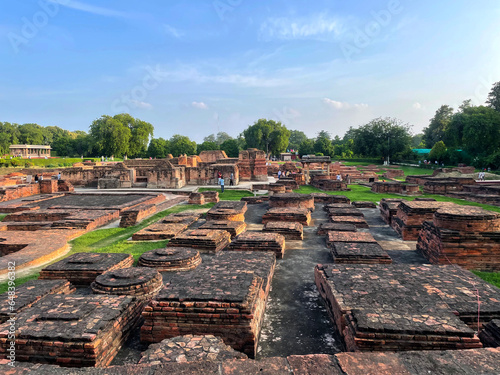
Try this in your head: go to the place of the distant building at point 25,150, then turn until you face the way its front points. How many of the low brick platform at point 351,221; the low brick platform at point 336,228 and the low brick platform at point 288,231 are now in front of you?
3

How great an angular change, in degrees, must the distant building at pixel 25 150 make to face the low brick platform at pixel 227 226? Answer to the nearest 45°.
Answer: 0° — it already faces it

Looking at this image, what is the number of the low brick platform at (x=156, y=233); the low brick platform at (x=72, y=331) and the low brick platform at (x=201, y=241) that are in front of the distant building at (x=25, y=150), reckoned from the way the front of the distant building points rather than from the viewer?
3

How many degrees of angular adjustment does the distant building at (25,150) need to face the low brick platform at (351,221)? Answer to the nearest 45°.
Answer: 0° — it already faces it

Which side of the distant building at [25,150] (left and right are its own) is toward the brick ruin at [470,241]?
front

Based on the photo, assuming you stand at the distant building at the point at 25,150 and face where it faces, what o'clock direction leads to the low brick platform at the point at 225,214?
The low brick platform is roughly at 12 o'clock from the distant building.

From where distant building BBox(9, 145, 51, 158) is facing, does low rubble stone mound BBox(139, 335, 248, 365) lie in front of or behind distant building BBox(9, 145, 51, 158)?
in front

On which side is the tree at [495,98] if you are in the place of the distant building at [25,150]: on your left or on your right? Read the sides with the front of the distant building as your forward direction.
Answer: on your left

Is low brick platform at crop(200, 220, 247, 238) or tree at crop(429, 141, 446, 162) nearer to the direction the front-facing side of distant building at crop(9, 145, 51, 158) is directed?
the low brick platform

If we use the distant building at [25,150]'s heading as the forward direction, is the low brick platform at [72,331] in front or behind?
in front

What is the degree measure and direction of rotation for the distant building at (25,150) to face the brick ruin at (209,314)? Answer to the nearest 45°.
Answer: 0° — it already faces it

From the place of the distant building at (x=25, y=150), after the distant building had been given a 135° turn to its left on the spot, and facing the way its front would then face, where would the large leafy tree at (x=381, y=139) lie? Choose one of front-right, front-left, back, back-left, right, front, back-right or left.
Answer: right

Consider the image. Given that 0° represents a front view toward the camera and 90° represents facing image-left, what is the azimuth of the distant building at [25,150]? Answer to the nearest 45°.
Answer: approximately 0°

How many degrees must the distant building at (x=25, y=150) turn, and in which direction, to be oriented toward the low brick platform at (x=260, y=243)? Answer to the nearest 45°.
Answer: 0° — it already faces it

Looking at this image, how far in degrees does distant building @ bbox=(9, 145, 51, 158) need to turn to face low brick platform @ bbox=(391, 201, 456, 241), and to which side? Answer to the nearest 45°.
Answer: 0° — it already faces it

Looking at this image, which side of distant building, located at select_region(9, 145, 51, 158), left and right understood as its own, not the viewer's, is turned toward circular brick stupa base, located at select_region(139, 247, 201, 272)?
front
